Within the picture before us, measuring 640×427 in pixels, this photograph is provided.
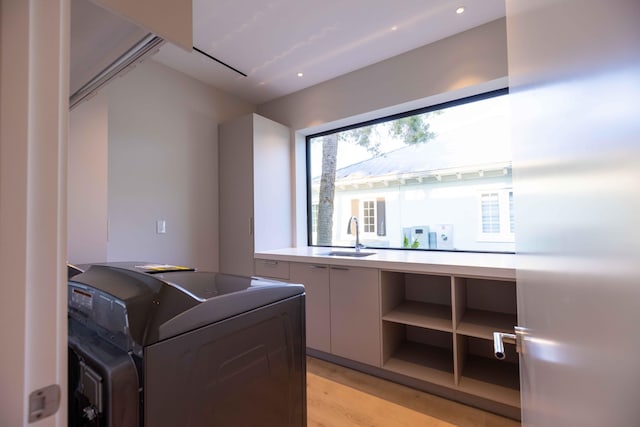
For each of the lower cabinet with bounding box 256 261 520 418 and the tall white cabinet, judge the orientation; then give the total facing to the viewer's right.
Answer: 0

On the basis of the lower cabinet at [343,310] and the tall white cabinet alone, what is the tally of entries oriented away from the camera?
0

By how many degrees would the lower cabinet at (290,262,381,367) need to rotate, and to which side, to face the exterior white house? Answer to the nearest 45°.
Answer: approximately 180°

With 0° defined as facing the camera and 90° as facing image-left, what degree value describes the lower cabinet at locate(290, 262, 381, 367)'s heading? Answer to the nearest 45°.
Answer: approximately 45°

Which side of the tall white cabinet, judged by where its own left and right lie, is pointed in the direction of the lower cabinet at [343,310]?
left

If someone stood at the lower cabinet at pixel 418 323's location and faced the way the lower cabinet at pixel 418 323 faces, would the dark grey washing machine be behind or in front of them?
in front

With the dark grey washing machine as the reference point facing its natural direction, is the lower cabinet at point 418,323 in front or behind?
in front

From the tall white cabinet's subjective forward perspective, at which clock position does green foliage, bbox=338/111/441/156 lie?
The green foliage is roughly at 8 o'clock from the tall white cabinet.

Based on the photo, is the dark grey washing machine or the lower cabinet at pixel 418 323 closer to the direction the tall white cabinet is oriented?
the dark grey washing machine
